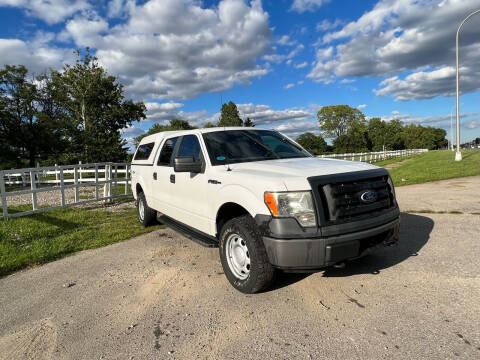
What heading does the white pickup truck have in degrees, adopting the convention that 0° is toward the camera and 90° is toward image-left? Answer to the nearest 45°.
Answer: approximately 315°

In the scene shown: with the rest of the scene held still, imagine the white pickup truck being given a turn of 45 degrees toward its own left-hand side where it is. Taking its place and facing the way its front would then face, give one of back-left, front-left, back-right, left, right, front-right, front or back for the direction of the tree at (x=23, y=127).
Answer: back-left

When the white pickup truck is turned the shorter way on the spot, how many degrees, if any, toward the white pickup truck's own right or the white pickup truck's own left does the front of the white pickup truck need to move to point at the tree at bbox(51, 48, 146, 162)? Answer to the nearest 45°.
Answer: approximately 180°
